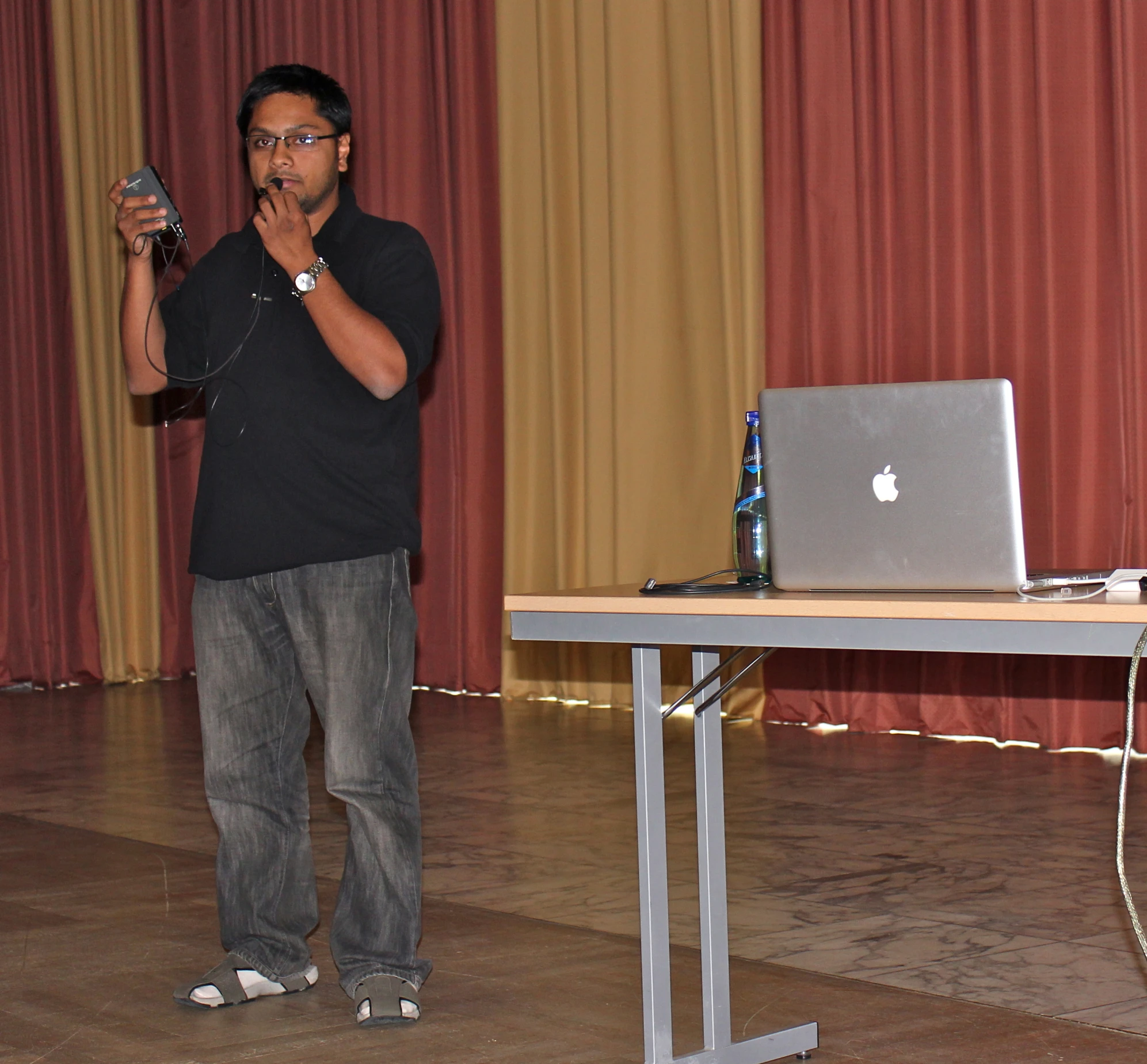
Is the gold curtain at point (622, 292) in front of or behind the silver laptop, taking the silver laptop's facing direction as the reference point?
in front

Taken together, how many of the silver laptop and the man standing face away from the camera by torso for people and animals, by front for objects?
1

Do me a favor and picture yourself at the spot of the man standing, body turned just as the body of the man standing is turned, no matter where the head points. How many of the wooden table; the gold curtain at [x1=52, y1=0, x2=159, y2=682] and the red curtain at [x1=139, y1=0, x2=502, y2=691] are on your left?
1

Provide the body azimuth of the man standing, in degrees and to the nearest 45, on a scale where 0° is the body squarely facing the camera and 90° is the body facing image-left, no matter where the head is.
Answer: approximately 45°

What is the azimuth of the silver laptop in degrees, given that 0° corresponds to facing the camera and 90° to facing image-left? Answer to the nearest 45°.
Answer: approximately 180°

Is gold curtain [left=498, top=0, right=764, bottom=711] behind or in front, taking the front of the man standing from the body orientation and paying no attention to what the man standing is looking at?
behind

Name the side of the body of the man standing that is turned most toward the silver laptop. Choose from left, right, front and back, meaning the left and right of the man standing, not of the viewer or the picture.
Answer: left

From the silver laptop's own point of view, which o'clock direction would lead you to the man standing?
The man standing is roughly at 10 o'clock from the silver laptop.

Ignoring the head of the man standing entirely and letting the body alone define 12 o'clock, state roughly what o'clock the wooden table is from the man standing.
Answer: The wooden table is roughly at 9 o'clock from the man standing.

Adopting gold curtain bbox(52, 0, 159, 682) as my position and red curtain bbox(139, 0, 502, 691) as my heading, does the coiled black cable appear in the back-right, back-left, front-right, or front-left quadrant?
front-right

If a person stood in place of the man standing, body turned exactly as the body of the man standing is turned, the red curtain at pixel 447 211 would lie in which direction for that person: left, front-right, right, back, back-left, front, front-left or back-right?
back-right

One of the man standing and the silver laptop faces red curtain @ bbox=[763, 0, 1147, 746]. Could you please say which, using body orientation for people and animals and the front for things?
the silver laptop

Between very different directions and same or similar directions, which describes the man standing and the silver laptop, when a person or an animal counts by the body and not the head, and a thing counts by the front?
very different directions

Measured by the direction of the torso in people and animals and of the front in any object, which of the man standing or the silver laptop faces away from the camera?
the silver laptop
